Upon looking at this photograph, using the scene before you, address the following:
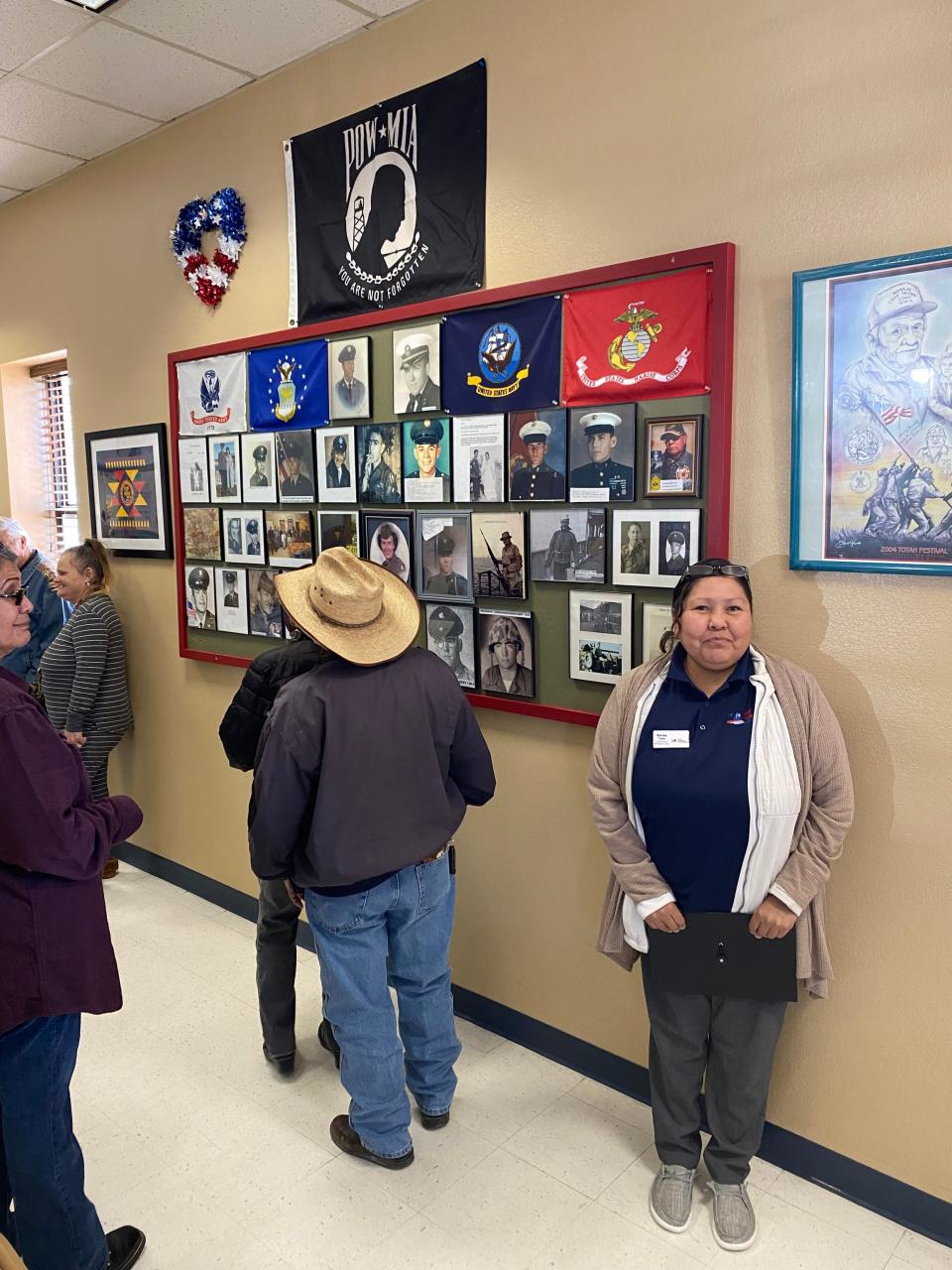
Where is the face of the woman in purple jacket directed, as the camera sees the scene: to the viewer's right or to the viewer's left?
to the viewer's right

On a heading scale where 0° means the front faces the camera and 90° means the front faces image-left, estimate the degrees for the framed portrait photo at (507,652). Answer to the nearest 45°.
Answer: approximately 45°

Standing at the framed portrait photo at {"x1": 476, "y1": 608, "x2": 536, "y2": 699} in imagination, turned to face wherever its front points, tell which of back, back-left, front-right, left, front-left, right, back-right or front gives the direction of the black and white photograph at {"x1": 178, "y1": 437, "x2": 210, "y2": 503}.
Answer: right

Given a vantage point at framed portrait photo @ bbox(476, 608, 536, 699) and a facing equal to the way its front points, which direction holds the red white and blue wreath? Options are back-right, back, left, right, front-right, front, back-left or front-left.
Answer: right

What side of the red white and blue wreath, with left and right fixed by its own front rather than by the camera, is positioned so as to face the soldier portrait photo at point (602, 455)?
left

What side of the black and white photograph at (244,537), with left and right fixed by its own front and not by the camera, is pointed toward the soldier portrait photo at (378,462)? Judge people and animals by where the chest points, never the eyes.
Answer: left

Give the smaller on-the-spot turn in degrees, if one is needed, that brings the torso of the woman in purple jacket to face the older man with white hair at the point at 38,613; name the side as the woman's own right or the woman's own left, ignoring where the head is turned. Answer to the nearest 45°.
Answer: approximately 90° to the woman's own left

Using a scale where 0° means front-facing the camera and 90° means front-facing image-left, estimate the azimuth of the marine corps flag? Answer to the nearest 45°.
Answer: approximately 45°

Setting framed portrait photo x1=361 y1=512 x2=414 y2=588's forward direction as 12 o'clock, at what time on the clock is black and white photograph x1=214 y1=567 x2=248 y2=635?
The black and white photograph is roughly at 3 o'clock from the framed portrait photo.

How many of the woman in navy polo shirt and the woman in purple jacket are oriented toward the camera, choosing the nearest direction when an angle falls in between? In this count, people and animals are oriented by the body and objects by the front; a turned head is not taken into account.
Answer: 1
